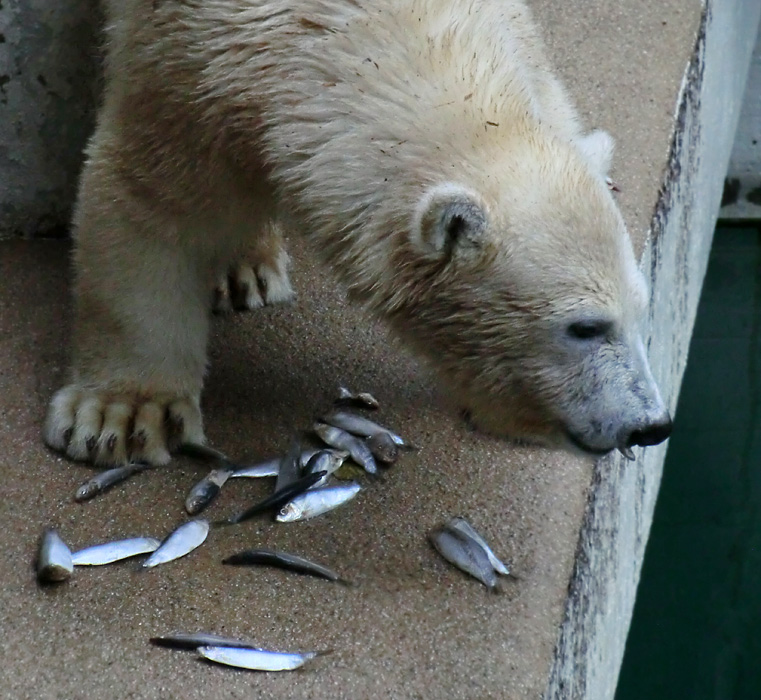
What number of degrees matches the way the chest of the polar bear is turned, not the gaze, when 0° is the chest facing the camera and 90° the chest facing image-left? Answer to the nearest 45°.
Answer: approximately 315°

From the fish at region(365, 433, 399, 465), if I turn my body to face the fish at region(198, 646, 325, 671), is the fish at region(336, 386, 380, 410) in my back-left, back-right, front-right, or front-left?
back-right
